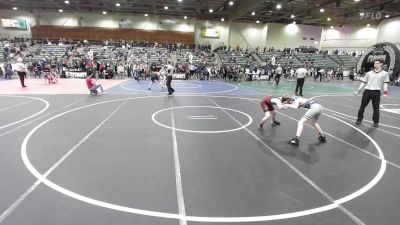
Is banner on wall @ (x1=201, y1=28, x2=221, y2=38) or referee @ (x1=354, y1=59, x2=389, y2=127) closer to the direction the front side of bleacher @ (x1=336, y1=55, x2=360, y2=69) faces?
the referee

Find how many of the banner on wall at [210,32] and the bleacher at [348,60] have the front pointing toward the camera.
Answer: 2

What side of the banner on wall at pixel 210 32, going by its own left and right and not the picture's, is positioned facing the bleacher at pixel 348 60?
left

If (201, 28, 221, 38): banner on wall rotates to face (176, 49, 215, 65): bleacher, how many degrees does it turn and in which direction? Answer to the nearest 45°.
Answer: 0° — it already faces it

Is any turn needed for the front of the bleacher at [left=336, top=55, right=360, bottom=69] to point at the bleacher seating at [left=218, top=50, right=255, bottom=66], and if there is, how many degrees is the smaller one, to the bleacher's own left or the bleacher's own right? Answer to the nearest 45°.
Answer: approximately 45° to the bleacher's own right

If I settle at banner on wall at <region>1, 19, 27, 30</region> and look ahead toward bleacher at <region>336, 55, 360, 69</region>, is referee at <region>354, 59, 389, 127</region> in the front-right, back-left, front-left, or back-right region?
front-right

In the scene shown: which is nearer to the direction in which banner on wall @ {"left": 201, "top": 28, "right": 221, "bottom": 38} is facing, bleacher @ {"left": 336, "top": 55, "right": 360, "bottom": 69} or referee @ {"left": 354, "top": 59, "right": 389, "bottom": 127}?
the referee

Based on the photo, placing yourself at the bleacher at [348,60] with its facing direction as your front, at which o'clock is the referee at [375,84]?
The referee is roughly at 12 o'clock from the bleacher.

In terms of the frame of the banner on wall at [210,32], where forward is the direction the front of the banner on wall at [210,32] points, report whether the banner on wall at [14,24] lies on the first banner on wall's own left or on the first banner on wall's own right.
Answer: on the first banner on wall's own right

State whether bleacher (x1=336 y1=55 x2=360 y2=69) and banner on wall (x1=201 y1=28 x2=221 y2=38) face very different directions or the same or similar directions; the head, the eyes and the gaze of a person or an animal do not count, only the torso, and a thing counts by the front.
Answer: same or similar directions

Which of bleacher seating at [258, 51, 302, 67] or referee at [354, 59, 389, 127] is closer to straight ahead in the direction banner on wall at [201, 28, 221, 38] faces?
the referee

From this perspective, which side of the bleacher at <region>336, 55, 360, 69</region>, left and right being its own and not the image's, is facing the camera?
front

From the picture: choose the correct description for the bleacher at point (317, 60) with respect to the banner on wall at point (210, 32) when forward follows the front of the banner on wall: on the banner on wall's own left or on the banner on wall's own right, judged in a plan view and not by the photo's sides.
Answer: on the banner on wall's own left

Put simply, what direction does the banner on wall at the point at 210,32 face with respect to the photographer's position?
facing the viewer

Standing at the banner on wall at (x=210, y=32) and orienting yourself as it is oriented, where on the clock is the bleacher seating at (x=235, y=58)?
The bleacher seating is roughly at 11 o'clock from the banner on wall.

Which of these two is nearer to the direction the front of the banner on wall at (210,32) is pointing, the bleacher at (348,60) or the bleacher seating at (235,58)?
the bleacher seating

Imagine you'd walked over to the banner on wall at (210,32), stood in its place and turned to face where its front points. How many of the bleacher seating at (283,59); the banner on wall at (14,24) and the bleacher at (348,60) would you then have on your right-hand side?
1
